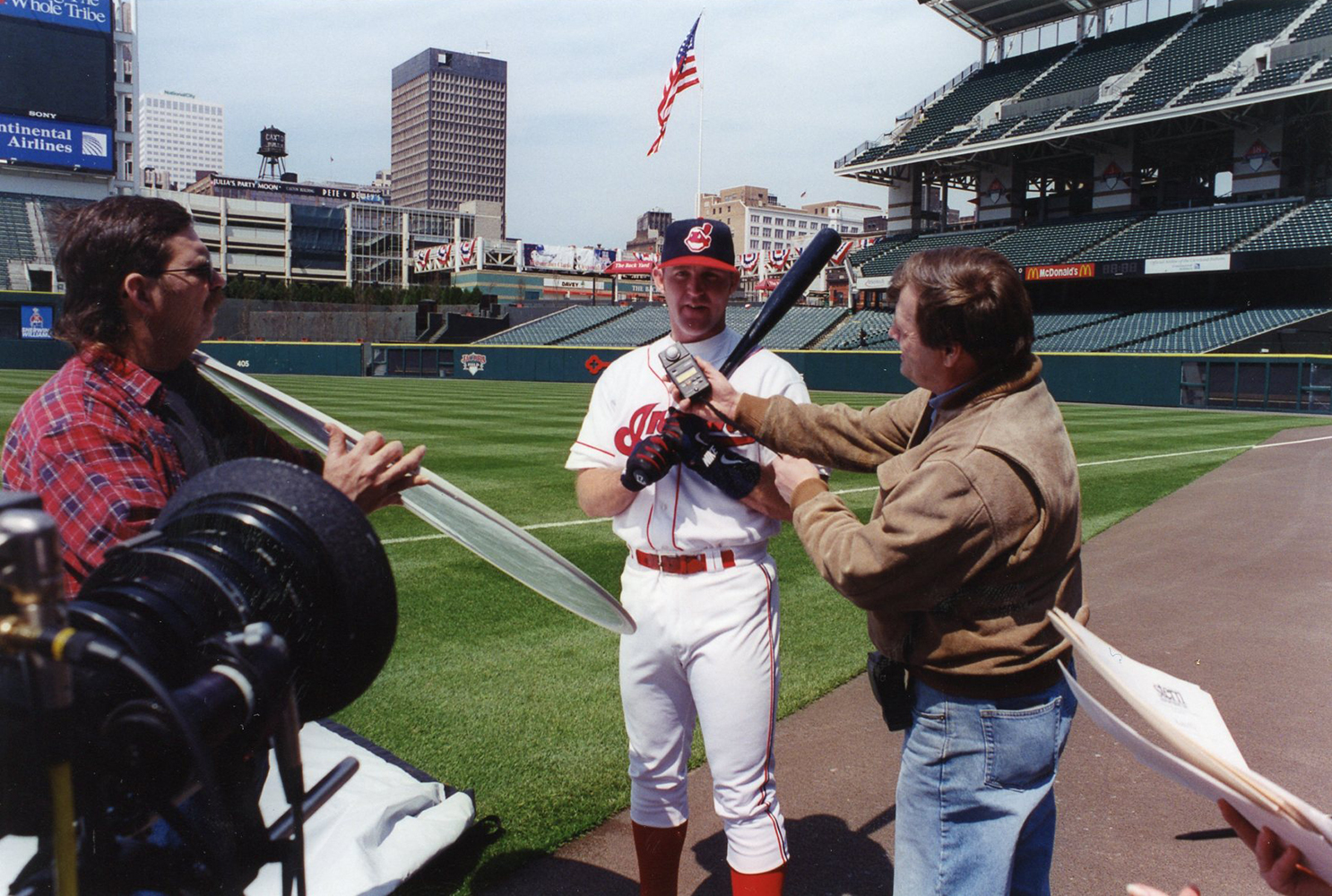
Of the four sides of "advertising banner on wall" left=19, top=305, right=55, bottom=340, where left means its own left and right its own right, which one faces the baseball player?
front

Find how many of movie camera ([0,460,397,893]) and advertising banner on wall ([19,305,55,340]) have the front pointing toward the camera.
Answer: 1

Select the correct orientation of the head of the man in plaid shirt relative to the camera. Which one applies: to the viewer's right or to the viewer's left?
to the viewer's right

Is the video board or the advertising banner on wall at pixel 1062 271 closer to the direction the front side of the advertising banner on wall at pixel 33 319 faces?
the advertising banner on wall

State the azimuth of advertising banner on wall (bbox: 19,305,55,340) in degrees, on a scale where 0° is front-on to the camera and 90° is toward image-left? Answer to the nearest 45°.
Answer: approximately 0°

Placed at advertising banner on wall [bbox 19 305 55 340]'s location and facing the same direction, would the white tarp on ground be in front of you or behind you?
in front

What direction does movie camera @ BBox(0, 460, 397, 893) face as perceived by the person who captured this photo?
facing away from the viewer and to the right of the viewer

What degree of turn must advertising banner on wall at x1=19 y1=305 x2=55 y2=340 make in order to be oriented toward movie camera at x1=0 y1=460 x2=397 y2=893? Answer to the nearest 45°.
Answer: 0° — it already faces it

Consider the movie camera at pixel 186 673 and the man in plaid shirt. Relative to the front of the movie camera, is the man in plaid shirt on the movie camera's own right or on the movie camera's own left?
on the movie camera's own left

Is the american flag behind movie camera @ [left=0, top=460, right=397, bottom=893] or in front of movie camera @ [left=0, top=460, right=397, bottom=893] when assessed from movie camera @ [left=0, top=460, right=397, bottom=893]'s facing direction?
in front

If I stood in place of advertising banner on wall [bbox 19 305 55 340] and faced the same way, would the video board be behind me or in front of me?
behind

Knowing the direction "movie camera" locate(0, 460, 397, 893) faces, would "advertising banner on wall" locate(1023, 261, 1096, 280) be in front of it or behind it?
in front

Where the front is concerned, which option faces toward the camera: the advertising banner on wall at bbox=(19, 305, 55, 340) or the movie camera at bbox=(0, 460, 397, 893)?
the advertising banner on wall
